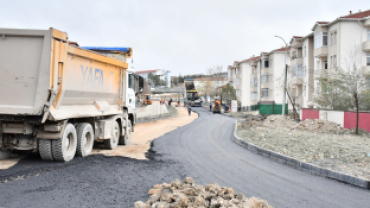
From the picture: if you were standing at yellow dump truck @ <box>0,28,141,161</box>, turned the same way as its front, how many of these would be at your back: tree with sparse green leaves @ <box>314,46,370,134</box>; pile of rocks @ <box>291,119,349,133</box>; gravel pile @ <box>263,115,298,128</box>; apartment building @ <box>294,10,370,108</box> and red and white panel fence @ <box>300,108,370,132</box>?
0

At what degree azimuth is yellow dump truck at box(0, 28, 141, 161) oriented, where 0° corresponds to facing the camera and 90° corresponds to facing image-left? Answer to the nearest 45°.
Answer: approximately 225°

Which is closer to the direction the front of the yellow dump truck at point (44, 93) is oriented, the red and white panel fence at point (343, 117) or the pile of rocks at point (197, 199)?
the red and white panel fence

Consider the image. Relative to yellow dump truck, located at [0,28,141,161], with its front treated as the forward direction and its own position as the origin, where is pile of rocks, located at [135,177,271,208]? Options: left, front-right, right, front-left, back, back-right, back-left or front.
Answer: right

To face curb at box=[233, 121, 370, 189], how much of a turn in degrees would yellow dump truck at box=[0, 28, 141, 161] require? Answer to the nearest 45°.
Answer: approximately 45° to its right

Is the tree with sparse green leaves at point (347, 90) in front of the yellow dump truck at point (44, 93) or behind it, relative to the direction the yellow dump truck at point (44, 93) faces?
in front

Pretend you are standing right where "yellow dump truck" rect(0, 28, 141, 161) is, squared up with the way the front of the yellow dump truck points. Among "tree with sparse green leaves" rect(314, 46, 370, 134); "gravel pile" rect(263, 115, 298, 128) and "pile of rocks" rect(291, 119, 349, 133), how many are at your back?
0

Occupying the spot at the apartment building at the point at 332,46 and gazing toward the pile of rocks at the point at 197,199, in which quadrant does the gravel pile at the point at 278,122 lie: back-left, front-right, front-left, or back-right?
front-right

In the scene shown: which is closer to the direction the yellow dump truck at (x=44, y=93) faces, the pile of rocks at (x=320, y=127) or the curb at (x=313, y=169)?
the pile of rocks

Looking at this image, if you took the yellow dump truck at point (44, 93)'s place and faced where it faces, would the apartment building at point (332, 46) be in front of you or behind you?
in front

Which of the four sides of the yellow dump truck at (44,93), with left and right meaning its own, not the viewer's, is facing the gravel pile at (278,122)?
front

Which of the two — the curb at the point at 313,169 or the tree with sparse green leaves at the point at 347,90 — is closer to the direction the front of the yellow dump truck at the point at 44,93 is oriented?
the tree with sparse green leaves
